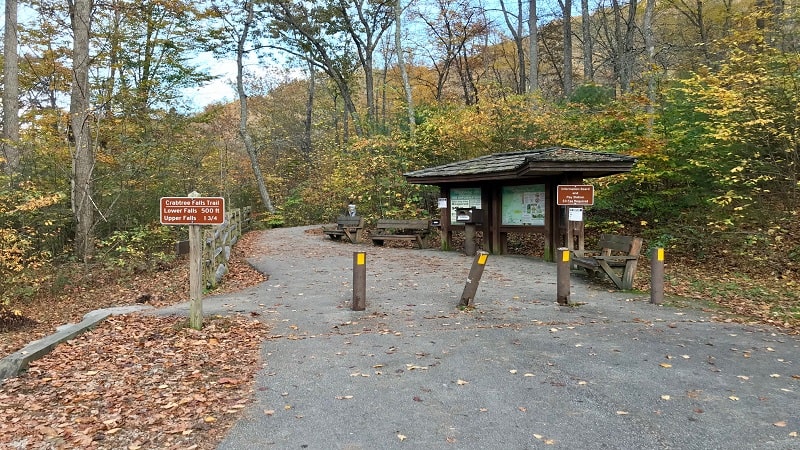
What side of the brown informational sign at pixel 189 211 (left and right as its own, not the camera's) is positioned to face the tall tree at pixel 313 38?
back

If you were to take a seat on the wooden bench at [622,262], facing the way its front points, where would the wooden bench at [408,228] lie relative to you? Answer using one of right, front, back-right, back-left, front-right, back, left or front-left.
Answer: right

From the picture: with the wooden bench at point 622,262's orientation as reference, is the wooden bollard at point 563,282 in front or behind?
in front

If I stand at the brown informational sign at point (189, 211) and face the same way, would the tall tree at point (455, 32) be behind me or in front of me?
behind

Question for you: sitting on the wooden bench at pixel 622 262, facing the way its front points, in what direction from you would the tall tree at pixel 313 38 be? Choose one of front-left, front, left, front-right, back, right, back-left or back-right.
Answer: right

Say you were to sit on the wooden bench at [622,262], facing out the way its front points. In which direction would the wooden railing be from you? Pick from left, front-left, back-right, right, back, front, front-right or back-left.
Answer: front-right

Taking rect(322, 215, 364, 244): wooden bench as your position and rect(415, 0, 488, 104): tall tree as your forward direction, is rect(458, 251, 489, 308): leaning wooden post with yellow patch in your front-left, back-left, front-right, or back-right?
back-right

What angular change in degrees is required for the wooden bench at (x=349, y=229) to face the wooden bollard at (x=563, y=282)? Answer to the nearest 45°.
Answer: approximately 45° to its left

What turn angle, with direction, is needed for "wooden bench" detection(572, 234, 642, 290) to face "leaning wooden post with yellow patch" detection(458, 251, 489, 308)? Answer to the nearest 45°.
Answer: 0° — it already faces it

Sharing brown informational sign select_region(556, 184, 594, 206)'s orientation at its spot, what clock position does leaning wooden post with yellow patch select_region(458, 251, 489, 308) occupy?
The leaning wooden post with yellow patch is roughly at 1 o'clock from the brown informational sign.

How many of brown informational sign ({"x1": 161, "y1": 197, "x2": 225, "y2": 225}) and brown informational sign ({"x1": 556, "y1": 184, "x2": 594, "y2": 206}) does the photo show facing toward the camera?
2

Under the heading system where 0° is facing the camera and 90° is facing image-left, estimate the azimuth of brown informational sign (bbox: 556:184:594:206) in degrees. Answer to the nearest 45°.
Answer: approximately 0°
